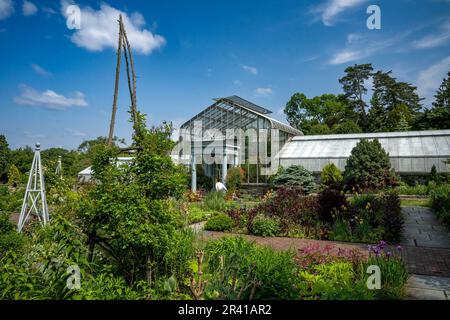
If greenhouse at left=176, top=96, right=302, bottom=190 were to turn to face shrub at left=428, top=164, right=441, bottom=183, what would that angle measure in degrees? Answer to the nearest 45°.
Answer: approximately 135° to its left

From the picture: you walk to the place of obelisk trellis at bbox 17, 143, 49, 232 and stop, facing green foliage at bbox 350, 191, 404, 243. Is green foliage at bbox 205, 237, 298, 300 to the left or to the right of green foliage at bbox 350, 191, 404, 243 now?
right

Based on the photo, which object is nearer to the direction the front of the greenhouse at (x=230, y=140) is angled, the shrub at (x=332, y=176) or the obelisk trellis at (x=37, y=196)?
the obelisk trellis

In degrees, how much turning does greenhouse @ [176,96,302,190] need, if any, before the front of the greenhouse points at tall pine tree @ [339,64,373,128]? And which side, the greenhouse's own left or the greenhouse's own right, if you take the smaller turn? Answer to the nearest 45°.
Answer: approximately 180°

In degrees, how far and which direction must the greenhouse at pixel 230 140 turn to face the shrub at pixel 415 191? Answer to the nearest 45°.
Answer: approximately 90° to its left

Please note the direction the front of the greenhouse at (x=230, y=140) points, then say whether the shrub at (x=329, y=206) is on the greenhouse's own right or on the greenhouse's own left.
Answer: on the greenhouse's own left

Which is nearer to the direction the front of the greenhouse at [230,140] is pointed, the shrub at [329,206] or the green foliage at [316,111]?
the shrub

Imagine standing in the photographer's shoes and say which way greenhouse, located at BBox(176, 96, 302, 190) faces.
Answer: facing the viewer and to the left of the viewer

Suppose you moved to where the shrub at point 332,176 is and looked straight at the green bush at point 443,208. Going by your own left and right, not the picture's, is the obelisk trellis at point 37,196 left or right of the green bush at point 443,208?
right

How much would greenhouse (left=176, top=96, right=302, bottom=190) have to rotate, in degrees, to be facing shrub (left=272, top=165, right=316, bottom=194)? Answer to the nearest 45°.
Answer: approximately 90° to its left

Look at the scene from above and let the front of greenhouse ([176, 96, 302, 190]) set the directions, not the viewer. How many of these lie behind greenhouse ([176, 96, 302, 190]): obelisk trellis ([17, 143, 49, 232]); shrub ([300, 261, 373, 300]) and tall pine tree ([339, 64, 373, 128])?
1

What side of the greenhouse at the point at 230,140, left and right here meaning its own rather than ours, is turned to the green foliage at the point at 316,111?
back

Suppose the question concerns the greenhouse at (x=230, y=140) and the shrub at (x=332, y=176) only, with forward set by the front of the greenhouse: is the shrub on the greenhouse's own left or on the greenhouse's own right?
on the greenhouse's own left

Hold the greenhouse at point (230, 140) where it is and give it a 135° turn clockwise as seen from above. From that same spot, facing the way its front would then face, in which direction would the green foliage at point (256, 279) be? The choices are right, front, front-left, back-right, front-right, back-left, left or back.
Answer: back
